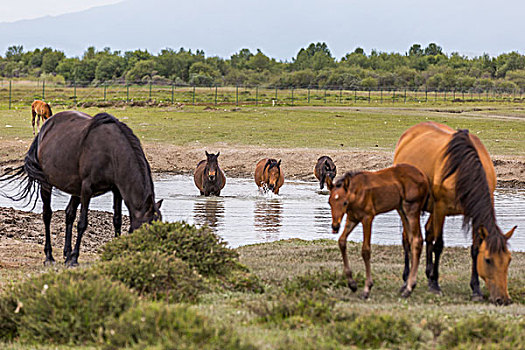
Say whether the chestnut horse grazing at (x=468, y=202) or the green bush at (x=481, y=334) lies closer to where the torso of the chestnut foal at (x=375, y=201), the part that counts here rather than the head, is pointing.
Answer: the green bush

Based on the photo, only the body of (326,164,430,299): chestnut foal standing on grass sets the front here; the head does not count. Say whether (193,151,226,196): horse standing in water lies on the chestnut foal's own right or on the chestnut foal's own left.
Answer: on the chestnut foal's own right

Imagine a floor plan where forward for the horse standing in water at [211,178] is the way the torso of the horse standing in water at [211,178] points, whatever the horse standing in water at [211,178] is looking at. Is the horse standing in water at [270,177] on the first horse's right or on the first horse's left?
on the first horse's left

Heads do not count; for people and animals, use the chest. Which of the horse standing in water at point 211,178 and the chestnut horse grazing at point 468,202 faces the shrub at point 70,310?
the horse standing in water

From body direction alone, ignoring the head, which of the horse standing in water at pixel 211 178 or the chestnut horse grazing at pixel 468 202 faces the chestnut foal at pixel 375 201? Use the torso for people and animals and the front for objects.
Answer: the horse standing in water

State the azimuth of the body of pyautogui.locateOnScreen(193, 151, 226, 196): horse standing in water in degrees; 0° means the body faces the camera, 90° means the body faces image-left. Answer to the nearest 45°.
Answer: approximately 0°

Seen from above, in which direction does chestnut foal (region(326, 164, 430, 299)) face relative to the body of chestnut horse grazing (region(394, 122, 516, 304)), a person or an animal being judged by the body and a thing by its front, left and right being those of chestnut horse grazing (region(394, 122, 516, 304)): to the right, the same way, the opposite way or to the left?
to the right

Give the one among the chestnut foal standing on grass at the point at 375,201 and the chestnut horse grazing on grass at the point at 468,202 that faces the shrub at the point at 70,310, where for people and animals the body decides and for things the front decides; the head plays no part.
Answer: the chestnut foal standing on grass at the point at 375,201

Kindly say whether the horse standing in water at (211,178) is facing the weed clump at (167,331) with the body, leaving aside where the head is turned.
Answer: yes

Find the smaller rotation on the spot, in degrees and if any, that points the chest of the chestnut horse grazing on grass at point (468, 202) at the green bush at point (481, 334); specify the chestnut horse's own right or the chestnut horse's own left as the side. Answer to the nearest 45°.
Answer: approximately 45° to the chestnut horse's own right

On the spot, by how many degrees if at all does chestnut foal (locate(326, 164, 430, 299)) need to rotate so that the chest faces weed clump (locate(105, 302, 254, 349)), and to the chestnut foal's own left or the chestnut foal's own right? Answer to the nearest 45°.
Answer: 0° — it already faces it
